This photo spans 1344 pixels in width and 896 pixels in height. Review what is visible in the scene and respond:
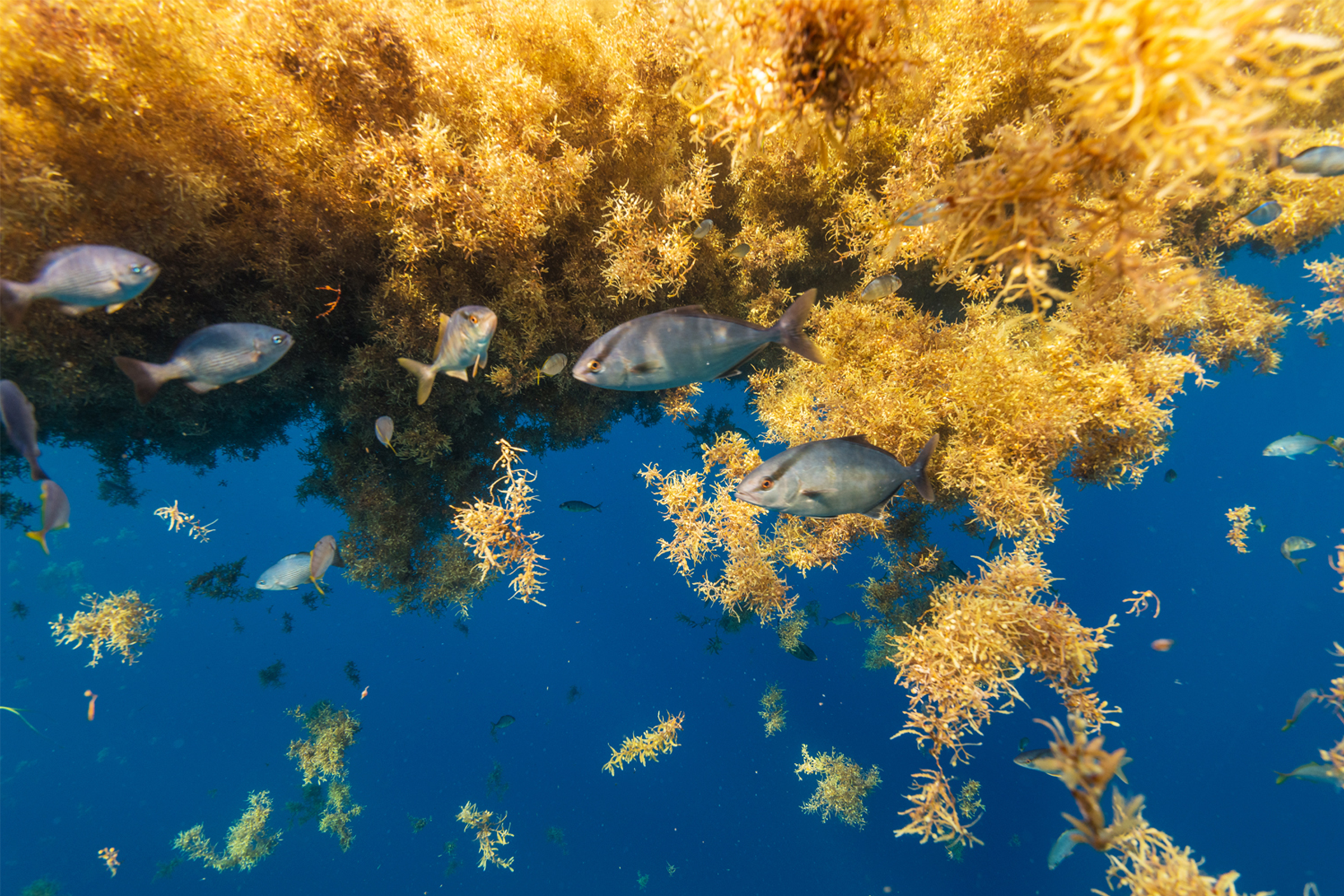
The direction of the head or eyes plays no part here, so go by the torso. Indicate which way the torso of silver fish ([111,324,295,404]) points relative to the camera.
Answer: to the viewer's right

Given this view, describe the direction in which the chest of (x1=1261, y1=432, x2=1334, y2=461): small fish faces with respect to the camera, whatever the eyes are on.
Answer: to the viewer's left

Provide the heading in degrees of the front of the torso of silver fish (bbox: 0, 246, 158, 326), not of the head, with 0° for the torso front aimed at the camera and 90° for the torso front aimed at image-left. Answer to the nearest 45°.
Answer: approximately 270°

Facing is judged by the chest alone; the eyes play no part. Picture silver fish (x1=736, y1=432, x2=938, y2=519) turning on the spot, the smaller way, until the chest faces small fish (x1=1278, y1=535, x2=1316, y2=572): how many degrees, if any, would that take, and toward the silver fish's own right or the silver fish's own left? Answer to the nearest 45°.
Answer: approximately 135° to the silver fish's own right

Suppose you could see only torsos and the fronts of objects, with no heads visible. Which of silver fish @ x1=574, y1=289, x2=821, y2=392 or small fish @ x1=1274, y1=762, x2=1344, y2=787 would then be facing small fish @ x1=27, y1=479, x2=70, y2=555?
the silver fish

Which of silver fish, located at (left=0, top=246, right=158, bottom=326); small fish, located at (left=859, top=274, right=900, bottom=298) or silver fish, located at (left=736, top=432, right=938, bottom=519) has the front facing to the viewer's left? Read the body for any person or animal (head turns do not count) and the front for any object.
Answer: silver fish, located at (left=736, top=432, right=938, bottom=519)

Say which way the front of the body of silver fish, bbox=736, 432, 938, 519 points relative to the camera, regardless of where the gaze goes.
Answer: to the viewer's left
